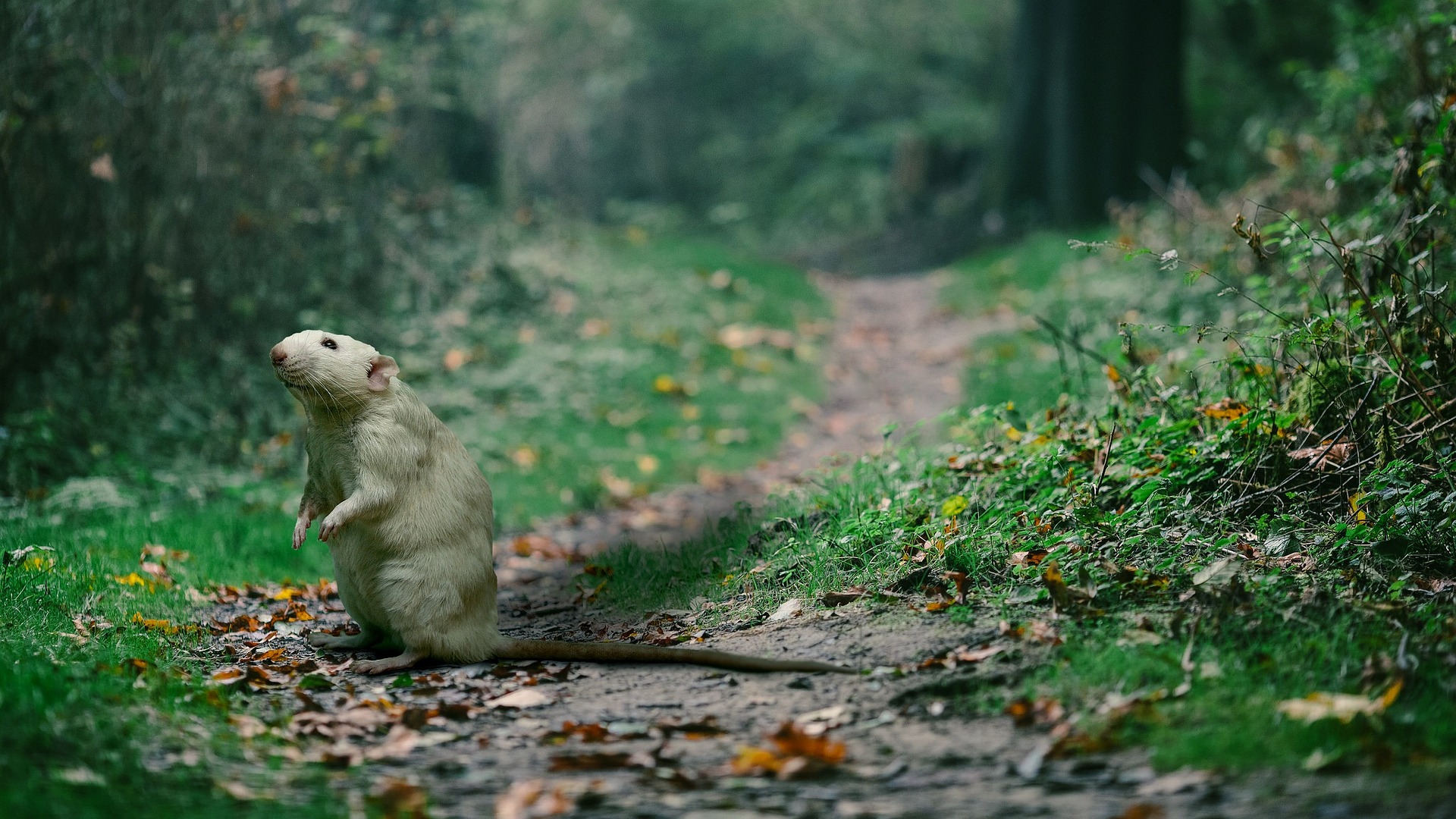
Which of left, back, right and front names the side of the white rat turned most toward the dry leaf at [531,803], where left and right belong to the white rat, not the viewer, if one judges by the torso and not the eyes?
left

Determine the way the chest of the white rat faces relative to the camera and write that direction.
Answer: to the viewer's left

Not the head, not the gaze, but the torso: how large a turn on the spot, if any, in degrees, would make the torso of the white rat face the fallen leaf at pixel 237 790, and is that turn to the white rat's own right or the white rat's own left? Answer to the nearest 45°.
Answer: approximately 90° to the white rat's own left

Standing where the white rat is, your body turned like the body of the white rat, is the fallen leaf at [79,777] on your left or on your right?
on your left

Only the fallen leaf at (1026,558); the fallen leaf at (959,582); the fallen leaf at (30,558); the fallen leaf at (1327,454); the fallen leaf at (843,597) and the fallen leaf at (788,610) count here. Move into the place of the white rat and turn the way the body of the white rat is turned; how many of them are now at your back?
5

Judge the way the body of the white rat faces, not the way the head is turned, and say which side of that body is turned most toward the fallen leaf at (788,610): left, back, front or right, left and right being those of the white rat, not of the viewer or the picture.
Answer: back

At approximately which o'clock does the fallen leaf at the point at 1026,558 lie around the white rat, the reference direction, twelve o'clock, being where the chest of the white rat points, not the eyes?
The fallen leaf is roughly at 6 o'clock from the white rat.

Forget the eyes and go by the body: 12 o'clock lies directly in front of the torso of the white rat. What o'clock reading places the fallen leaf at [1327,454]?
The fallen leaf is roughly at 6 o'clock from the white rat.

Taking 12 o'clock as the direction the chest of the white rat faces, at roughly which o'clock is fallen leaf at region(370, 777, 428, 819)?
The fallen leaf is roughly at 9 o'clock from the white rat.

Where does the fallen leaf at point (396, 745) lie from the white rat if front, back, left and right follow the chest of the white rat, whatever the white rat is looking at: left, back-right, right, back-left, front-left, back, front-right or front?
left

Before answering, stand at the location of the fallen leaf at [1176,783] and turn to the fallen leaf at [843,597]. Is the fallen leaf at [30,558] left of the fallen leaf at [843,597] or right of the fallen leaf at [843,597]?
left

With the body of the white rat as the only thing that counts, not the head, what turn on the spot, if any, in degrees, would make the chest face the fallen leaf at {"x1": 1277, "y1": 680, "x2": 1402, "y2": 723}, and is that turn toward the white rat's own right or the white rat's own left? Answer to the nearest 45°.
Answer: approximately 135° to the white rat's own left

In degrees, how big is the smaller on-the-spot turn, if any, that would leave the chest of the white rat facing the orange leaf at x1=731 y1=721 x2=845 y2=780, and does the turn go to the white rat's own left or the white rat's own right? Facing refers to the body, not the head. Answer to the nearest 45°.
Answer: approximately 135° to the white rat's own left

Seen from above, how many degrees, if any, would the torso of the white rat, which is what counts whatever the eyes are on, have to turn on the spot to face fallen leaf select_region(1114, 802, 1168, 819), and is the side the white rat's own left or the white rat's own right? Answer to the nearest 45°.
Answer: approximately 135° to the white rat's own left
